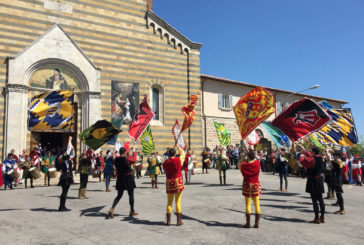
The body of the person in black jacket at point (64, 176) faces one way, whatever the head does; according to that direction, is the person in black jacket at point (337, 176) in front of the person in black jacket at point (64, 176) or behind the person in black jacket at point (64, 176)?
in front

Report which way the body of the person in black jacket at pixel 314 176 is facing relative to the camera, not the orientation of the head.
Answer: to the viewer's left

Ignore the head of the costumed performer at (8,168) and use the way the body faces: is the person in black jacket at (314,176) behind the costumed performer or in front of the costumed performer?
in front

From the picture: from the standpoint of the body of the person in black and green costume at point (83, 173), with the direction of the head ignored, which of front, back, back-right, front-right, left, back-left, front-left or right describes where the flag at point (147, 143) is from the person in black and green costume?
front-left

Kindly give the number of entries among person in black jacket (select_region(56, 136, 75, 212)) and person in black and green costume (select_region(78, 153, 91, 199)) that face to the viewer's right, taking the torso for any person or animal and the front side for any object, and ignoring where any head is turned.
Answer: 2

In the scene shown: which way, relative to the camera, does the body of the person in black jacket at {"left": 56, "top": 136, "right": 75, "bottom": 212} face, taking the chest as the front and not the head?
to the viewer's right

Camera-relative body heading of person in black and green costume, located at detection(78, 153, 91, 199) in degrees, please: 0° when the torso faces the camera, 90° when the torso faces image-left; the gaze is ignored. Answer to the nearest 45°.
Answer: approximately 270°

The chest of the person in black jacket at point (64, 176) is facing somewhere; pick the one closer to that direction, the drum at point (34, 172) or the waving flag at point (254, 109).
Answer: the waving flag

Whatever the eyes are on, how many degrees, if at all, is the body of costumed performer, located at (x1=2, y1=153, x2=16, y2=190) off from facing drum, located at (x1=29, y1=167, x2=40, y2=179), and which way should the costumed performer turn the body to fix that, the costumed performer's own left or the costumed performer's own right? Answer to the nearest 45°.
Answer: approximately 45° to the costumed performer's own left

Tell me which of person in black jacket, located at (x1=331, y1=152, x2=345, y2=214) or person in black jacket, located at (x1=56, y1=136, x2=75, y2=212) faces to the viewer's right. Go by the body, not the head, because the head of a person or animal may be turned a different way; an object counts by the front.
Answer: person in black jacket, located at (x1=56, y1=136, x2=75, y2=212)

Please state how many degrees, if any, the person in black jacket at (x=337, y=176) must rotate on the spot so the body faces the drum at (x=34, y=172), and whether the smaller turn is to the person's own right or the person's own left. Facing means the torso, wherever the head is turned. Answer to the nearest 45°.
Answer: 0° — they already face it

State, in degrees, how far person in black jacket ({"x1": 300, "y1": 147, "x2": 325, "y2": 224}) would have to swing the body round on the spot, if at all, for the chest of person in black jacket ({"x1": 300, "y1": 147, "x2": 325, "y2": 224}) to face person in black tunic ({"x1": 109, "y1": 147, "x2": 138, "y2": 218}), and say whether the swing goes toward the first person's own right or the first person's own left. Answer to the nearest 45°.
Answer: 0° — they already face them

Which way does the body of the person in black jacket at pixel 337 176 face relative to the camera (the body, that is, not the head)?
to the viewer's left

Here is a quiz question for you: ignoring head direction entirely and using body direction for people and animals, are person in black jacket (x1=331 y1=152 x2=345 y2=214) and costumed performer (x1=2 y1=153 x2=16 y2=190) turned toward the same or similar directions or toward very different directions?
very different directions
